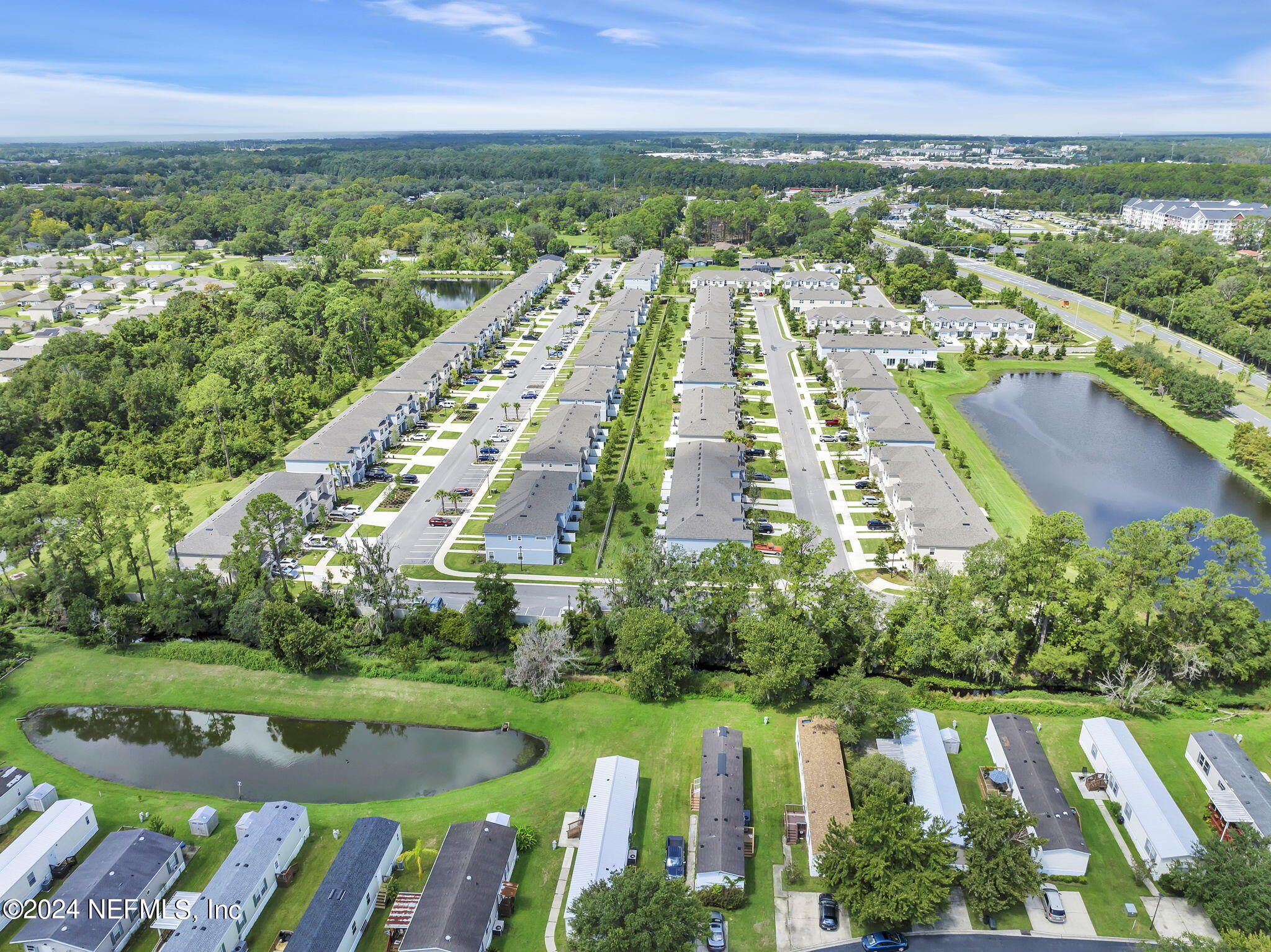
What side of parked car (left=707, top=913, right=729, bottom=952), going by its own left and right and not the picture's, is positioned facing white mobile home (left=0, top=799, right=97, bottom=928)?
left

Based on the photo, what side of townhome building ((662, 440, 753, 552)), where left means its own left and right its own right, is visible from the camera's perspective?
right

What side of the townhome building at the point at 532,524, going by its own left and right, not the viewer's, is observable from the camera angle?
left

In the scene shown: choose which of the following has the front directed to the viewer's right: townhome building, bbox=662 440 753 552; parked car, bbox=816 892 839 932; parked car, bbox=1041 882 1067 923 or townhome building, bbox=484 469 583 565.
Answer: townhome building, bbox=662 440 753 552

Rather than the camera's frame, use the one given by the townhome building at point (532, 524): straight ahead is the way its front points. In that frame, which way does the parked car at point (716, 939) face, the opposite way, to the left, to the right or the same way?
to the right

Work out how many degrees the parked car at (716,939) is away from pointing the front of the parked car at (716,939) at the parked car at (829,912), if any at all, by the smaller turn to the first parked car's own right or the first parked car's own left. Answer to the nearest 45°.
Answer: approximately 45° to the first parked car's own right

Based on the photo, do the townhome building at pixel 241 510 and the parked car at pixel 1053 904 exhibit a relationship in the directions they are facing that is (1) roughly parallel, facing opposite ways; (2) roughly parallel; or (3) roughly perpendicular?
roughly perpendicular

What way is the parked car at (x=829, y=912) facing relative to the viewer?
away from the camera

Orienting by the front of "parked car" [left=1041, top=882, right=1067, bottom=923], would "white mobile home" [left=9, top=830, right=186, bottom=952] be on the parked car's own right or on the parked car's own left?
on the parked car's own left

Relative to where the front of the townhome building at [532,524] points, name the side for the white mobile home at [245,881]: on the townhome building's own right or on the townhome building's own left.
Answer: on the townhome building's own left

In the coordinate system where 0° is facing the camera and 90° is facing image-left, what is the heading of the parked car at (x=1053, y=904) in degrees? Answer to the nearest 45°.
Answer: approximately 180°

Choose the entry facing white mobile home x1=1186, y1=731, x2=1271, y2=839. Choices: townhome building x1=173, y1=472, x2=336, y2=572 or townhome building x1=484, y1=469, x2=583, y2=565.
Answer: townhome building x1=173, y1=472, x2=336, y2=572

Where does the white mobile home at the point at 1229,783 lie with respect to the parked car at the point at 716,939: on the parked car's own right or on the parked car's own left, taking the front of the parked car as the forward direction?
on the parked car's own right

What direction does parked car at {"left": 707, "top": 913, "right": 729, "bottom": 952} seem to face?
away from the camera
